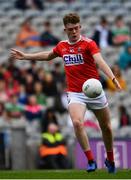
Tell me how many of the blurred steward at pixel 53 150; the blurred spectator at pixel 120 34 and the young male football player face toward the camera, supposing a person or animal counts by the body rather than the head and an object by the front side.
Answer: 3

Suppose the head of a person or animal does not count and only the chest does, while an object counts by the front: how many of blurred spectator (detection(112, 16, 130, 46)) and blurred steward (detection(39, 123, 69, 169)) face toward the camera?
2

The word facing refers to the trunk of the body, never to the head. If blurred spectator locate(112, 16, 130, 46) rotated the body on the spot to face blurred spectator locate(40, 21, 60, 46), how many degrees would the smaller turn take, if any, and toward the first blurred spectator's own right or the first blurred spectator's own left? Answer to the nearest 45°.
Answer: approximately 90° to the first blurred spectator's own right

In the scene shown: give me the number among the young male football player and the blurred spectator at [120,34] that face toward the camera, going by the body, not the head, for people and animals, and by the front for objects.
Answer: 2

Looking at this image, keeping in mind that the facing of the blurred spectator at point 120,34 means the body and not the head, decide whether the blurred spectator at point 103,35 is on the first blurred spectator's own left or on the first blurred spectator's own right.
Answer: on the first blurred spectator's own right

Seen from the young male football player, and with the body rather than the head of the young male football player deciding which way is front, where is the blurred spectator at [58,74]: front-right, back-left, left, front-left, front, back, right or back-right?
back

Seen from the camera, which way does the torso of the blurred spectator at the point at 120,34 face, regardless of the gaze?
toward the camera

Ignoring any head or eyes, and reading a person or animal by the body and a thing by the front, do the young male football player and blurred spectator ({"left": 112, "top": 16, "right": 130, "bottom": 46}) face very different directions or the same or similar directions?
same or similar directions
